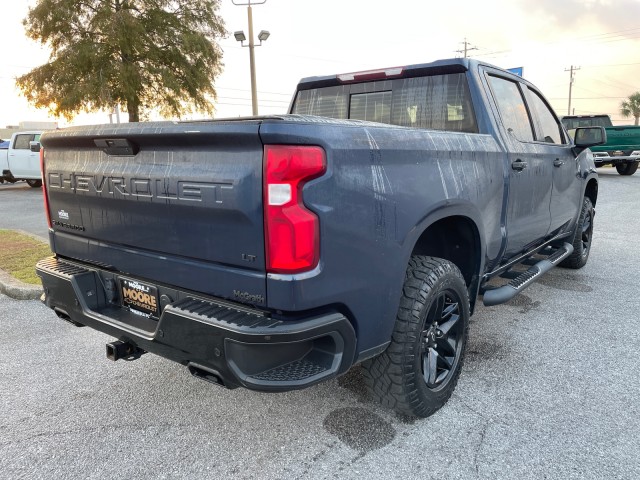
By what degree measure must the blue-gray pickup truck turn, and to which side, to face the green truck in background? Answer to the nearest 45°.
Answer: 0° — it already faces it

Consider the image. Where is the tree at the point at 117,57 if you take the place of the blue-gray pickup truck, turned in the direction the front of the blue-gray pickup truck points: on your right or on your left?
on your left

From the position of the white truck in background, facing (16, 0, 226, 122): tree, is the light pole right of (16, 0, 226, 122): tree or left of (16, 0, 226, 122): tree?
right

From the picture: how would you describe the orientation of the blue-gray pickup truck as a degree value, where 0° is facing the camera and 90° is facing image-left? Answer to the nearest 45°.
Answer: approximately 225°

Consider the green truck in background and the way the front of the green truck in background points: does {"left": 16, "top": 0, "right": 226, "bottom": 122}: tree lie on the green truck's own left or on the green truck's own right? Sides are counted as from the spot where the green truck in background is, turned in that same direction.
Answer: on the green truck's own left
